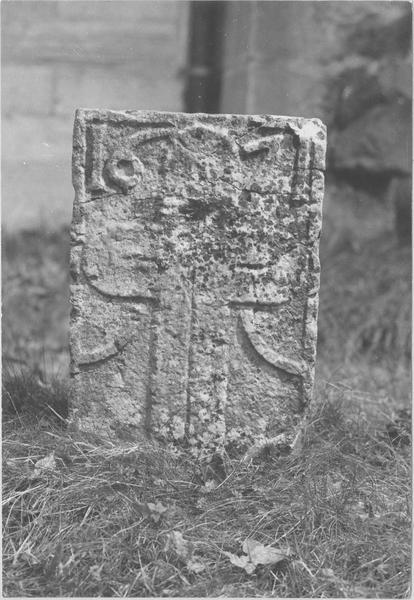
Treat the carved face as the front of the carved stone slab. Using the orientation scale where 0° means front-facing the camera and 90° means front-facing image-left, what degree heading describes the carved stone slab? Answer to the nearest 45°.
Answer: approximately 0°

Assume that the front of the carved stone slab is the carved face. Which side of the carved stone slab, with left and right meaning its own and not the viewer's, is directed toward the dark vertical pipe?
back
